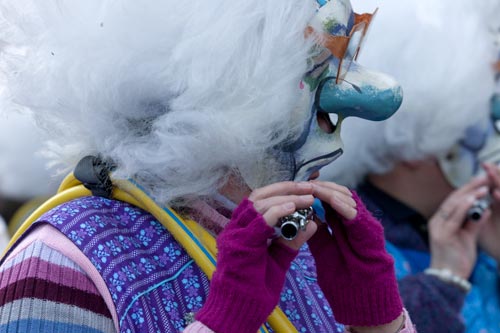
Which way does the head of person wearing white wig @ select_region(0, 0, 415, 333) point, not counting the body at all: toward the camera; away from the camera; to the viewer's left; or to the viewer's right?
to the viewer's right

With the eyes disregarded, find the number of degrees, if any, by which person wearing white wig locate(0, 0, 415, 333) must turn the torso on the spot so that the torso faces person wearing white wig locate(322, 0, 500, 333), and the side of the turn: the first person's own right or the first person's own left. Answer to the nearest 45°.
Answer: approximately 45° to the first person's own left

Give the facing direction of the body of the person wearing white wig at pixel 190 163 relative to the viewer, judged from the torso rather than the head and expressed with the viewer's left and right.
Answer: facing to the right of the viewer
